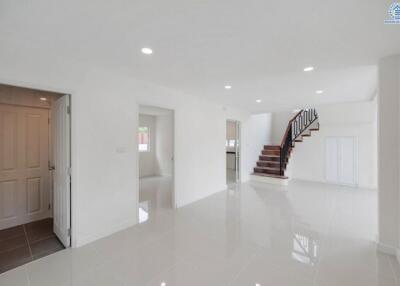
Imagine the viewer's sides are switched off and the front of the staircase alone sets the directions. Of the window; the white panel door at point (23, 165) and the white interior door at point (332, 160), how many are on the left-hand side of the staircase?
1

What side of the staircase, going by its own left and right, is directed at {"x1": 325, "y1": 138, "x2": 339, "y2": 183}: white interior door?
left

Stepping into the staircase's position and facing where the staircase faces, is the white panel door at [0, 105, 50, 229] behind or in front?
in front

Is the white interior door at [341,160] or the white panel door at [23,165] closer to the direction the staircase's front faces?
the white panel door

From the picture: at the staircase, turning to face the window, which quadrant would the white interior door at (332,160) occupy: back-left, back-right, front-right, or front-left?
back-left

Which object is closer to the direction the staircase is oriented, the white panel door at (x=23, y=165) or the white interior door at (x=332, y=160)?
the white panel door

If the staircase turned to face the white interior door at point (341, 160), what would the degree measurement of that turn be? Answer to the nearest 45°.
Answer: approximately 90° to its left

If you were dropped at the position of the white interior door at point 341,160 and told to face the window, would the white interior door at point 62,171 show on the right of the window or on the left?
left

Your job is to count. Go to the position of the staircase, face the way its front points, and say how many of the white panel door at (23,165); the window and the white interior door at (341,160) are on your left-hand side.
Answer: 1

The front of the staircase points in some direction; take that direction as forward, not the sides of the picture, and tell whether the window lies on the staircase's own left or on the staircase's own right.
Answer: on the staircase's own right
